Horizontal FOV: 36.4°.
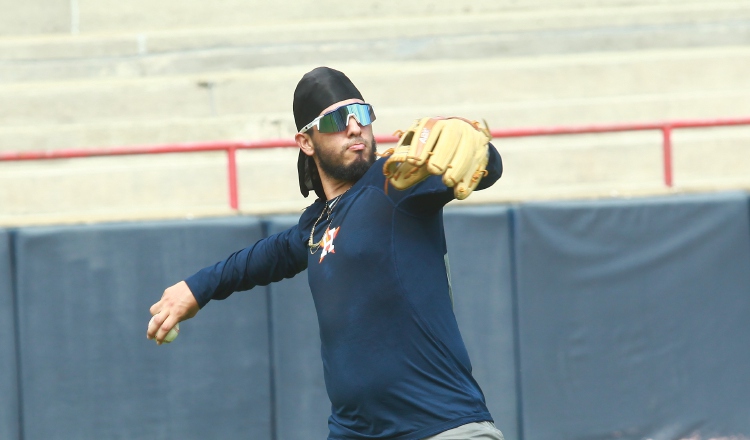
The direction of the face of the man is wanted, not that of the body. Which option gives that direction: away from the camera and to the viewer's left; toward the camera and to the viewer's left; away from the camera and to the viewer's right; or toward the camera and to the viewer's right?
toward the camera and to the viewer's right

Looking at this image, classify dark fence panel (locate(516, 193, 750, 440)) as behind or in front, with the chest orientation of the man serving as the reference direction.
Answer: behind

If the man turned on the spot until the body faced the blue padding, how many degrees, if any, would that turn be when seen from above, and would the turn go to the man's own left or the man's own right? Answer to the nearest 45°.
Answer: approximately 135° to the man's own right

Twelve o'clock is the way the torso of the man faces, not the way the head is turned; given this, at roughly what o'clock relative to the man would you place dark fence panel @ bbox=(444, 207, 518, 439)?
The dark fence panel is roughly at 5 o'clock from the man.
